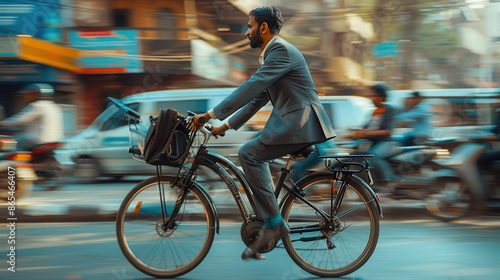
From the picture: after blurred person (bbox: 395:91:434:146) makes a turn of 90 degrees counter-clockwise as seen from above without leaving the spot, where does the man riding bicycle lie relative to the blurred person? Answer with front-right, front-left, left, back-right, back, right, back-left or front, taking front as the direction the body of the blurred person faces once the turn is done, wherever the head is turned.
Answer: front

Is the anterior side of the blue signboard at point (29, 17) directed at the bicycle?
yes

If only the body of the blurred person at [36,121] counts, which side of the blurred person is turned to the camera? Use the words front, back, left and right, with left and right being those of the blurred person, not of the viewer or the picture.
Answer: left

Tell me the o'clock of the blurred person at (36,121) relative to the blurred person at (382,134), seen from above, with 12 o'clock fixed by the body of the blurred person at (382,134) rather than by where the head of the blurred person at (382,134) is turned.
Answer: the blurred person at (36,121) is roughly at 12 o'clock from the blurred person at (382,134).

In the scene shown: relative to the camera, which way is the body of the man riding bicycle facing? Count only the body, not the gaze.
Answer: to the viewer's left

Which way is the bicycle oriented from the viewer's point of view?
to the viewer's left

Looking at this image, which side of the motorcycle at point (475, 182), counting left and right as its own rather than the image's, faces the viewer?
left

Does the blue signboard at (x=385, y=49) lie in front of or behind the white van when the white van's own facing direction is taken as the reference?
behind

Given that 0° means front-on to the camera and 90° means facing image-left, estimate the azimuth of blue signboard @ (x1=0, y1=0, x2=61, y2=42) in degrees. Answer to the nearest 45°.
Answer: approximately 0°

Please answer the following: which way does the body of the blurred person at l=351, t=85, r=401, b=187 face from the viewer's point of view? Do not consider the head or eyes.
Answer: to the viewer's left

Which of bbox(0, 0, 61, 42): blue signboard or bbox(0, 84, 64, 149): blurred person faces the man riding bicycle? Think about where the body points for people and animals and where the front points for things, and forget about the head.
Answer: the blue signboard

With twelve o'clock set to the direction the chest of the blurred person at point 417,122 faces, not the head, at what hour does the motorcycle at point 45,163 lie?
The motorcycle is roughly at 12 o'clock from the blurred person.

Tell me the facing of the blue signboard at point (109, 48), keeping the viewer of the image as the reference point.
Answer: facing the viewer

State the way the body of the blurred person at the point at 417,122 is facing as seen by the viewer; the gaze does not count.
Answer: to the viewer's left

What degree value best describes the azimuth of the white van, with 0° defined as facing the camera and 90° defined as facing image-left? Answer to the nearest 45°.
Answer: approximately 90°

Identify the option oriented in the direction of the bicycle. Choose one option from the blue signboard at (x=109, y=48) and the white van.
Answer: the blue signboard
